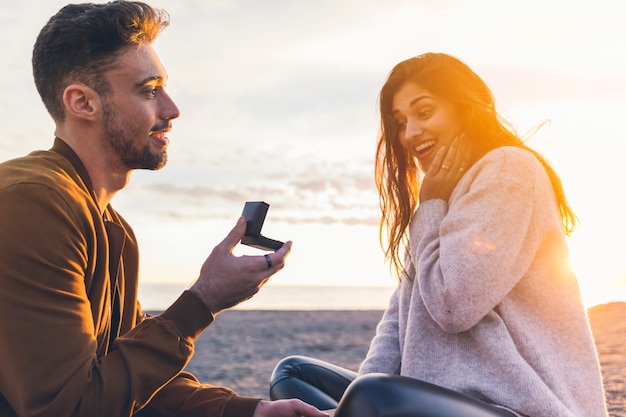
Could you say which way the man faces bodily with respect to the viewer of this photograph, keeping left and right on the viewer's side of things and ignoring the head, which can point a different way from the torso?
facing to the right of the viewer

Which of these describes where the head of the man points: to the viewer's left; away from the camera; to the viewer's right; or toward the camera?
to the viewer's right

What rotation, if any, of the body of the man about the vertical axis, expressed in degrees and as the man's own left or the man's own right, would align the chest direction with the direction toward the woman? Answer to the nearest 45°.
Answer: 0° — they already face them
